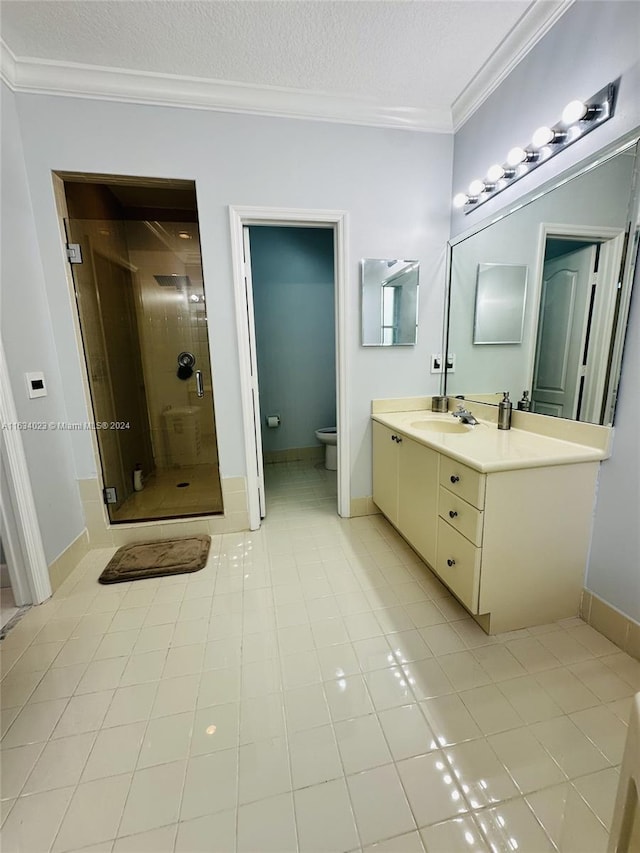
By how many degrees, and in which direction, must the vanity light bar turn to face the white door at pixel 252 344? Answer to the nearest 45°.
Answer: approximately 45° to its right

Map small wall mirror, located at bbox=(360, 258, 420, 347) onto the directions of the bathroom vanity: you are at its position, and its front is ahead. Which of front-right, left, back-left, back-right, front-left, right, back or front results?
right

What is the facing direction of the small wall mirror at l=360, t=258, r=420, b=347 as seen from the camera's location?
facing the viewer

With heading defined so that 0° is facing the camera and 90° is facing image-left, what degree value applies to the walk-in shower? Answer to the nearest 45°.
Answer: approximately 0°

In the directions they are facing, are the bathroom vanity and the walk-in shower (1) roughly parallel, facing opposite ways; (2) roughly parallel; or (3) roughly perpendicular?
roughly perpendicular

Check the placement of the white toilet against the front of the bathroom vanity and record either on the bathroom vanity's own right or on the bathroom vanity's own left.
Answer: on the bathroom vanity's own right

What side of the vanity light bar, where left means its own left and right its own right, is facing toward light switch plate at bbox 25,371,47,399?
front

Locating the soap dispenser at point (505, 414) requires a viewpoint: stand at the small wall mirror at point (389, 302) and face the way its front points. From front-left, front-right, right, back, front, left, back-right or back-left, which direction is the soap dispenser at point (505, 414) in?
front-left
